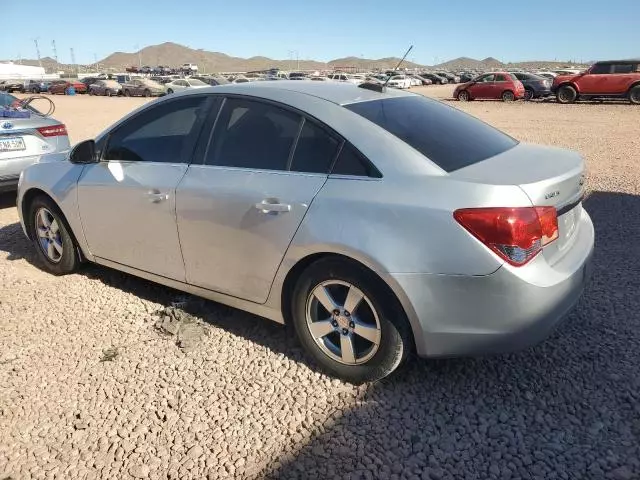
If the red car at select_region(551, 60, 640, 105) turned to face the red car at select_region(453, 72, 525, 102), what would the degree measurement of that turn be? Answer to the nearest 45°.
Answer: approximately 45° to its right

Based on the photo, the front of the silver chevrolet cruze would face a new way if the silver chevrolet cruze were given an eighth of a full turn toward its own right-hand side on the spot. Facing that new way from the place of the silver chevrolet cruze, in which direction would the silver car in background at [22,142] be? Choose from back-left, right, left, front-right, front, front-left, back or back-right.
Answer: front-left

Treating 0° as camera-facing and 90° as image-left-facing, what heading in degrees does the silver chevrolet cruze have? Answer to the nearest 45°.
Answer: approximately 135°

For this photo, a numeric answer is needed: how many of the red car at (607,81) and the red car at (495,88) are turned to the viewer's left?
2

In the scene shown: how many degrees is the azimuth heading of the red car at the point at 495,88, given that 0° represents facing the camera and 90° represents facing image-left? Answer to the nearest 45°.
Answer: approximately 90°

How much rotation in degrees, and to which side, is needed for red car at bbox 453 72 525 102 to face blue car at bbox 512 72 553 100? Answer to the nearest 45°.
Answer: approximately 180°

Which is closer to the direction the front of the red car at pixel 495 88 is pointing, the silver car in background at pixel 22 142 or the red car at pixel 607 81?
the silver car in background

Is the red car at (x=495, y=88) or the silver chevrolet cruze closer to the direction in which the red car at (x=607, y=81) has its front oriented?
the red car

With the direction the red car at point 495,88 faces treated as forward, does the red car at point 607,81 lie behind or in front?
behind

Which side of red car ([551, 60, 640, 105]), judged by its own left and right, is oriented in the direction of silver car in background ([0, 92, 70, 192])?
left

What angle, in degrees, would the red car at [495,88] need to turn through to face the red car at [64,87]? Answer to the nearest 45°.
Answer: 0° — it already faces it

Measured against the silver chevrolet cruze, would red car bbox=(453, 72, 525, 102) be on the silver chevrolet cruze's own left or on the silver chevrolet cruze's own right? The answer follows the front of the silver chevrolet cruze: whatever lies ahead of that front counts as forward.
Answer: on the silver chevrolet cruze's own right

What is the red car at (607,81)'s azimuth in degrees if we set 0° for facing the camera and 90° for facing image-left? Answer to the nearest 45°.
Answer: approximately 90°

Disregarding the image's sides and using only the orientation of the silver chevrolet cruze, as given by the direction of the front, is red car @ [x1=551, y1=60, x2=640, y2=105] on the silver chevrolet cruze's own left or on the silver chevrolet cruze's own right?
on the silver chevrolet cruze's own right
